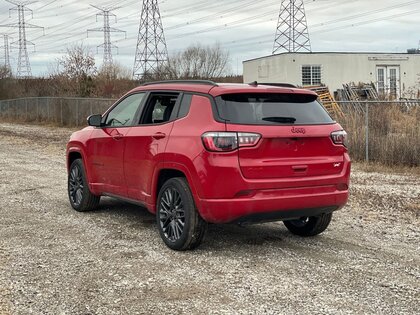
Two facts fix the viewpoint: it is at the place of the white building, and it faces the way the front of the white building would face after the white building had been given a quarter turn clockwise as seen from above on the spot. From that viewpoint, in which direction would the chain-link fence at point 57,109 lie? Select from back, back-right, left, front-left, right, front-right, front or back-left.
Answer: front-left

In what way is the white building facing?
toward the camera

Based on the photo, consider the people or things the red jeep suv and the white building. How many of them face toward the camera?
1

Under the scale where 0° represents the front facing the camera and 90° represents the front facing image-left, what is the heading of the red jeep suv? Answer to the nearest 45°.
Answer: approximately 135°

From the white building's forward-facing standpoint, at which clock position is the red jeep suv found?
The red jeep suv is roughly at 12 o'clock from the white building.

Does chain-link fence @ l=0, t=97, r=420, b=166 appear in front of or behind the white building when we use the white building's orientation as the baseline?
in front

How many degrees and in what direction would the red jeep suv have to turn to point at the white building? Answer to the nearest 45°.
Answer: approximately 45° to its right
